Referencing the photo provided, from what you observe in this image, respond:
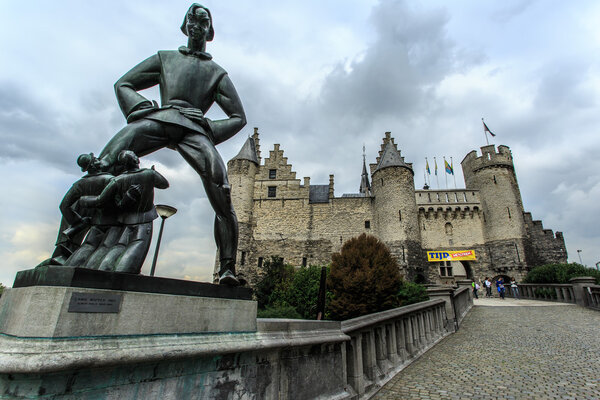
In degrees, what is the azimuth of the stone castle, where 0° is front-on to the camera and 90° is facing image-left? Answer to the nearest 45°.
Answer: approximately 0°

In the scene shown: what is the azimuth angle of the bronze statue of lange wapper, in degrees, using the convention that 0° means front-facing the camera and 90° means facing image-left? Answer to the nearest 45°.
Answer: approximately 0°

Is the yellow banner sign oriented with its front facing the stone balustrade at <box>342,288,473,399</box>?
yes

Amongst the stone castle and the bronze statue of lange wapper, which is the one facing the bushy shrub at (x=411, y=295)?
the stone castle

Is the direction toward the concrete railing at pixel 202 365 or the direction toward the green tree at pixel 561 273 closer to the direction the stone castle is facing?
the concrete railing

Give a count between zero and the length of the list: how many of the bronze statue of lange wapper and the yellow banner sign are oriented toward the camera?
2

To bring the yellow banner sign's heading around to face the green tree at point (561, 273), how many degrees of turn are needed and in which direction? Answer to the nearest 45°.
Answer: approximately 45° to its left

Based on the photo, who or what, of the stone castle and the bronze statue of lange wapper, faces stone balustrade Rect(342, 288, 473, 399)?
the stone castle
